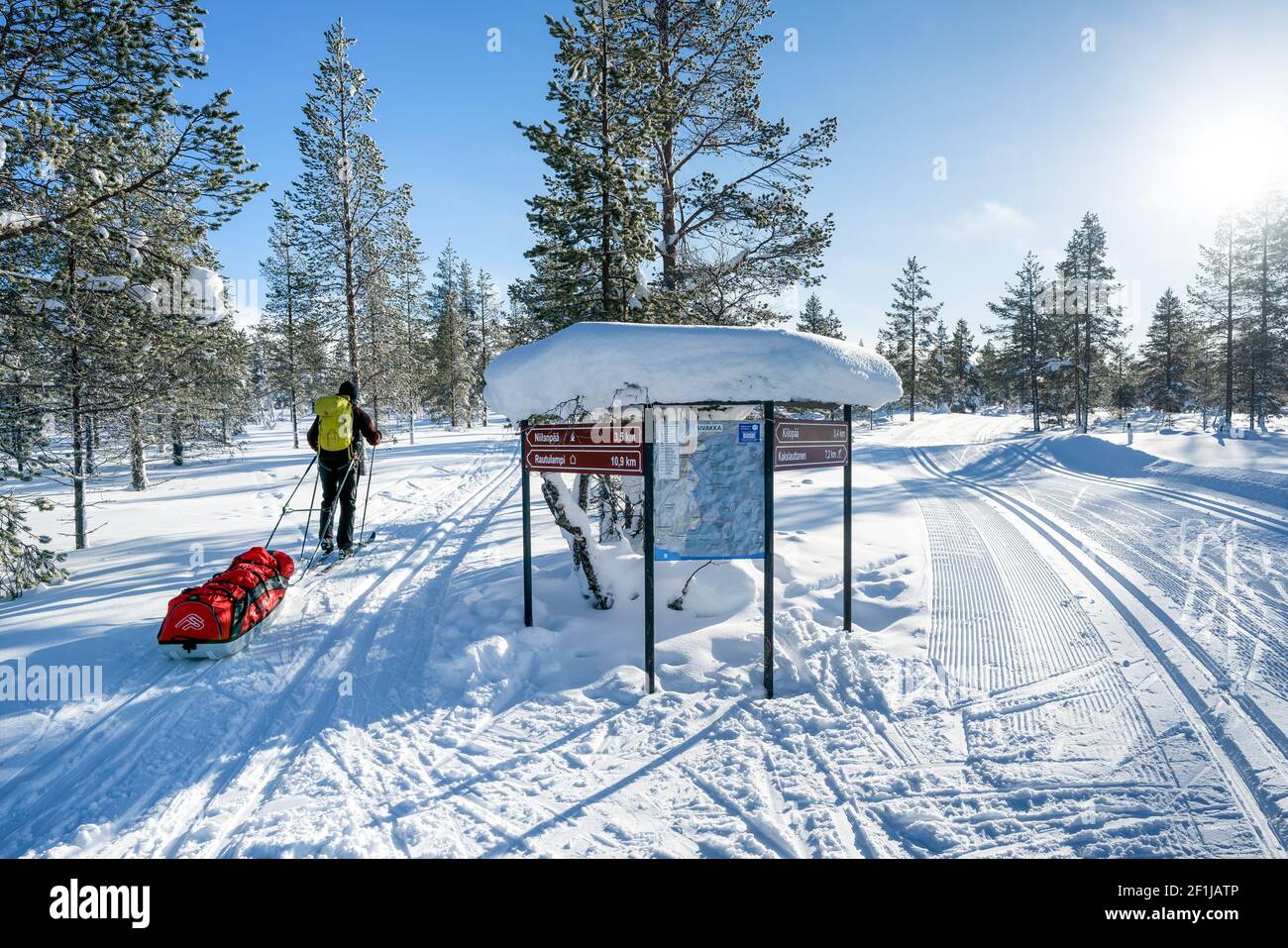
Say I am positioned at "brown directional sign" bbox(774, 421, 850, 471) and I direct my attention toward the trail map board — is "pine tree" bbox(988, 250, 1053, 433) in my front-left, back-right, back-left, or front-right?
back-right

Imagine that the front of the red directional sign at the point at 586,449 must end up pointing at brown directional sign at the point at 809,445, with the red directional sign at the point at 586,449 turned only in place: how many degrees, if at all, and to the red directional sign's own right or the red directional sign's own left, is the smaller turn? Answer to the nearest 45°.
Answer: approximately 135° to the red directional sign's own left

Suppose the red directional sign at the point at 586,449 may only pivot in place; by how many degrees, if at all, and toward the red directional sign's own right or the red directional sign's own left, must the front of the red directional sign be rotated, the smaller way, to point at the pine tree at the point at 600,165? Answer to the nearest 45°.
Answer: approximately 135° to the red directional sign's own right

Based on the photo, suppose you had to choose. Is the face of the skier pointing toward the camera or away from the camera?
away from the camera

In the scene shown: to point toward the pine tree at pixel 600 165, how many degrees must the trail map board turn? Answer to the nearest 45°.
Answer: approximately 180°

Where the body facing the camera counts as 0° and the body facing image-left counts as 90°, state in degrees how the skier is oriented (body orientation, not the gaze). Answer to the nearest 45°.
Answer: approximately 225°

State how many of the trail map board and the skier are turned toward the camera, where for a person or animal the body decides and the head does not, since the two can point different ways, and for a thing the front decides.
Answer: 1

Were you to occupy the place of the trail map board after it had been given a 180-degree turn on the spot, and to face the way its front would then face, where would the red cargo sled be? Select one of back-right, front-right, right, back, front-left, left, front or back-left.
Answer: left
